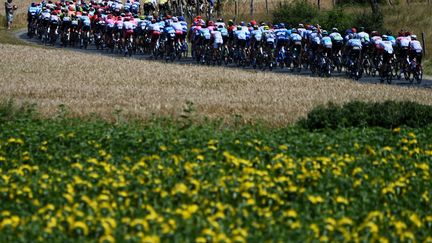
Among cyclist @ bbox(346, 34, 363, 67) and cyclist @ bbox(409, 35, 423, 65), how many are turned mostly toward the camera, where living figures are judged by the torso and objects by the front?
0
